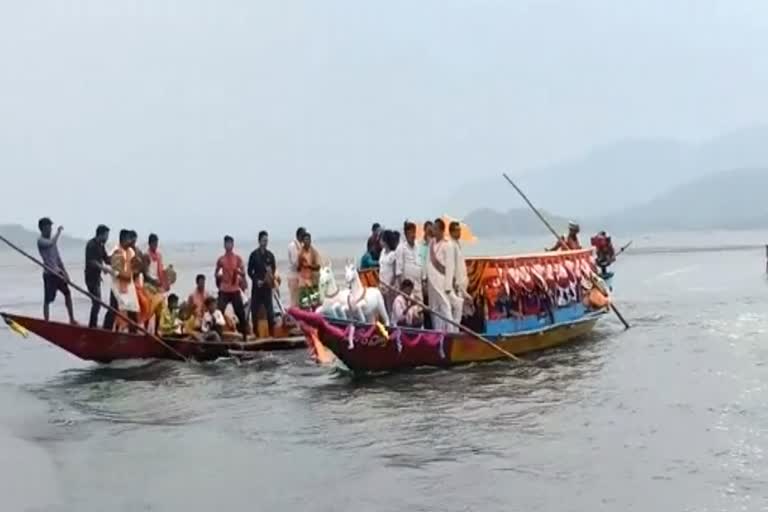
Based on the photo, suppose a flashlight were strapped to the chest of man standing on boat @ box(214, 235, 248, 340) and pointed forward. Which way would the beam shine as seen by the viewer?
toward the camera

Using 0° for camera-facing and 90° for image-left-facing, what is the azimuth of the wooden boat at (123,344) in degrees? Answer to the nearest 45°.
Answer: approximately 90°

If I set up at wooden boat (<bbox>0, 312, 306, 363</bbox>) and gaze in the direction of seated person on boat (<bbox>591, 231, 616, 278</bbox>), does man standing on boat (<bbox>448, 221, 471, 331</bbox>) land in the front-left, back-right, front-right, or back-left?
front-right

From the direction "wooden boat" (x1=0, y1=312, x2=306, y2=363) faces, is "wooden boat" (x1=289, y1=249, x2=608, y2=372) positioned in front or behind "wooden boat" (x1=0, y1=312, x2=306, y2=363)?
behind

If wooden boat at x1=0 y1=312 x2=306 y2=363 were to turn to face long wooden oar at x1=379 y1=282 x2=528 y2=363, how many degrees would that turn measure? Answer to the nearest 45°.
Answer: approximately 135° to its left
